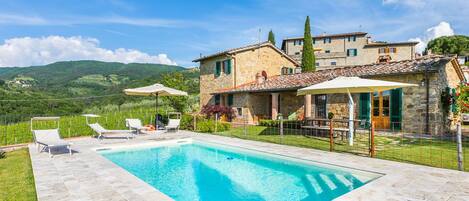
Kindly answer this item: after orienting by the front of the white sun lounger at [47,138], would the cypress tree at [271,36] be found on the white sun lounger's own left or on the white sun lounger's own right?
on the white sun lounger's own left

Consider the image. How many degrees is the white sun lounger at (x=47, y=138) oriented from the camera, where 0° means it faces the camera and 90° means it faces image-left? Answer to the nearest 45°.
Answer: approximately 315°

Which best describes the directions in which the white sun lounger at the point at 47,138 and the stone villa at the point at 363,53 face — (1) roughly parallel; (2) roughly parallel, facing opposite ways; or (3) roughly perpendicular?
roughly perpendicular

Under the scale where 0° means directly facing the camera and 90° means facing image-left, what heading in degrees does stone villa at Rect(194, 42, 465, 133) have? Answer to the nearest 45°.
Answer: approximately 45°

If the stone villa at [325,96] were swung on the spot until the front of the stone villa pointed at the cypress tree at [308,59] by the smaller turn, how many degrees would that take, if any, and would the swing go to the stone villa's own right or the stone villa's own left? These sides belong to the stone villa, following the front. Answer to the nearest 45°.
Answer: approximately 135° to the stone villa's own right

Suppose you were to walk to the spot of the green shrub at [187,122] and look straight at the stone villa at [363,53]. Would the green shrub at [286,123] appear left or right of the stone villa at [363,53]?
right

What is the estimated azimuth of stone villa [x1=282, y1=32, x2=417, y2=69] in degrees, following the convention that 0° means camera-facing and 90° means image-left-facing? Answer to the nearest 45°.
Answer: approximately 0°

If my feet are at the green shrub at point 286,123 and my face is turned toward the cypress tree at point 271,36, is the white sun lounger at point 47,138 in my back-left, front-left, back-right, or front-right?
back-left

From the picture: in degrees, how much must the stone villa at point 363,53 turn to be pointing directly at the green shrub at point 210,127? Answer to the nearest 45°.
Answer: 0° — it already faces it
